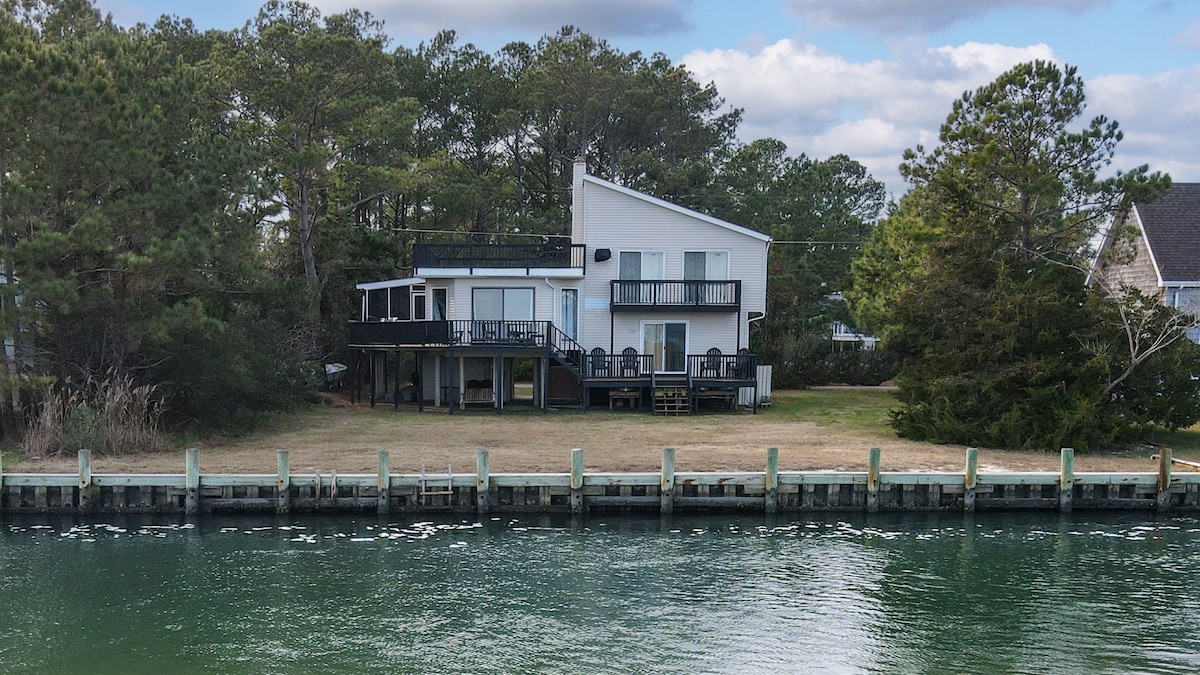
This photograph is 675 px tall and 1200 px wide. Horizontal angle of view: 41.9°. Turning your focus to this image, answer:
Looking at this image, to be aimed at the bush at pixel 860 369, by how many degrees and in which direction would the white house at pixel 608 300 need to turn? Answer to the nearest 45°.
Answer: approximately 135° to its left

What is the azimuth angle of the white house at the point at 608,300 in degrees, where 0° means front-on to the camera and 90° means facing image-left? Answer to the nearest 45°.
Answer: approximately 0°

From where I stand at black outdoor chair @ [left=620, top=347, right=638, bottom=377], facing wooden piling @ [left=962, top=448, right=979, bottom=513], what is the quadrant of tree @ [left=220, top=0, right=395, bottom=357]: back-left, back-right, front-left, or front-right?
back-right

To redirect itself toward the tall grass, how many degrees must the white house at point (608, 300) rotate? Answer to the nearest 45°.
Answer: approximately 45° to its right

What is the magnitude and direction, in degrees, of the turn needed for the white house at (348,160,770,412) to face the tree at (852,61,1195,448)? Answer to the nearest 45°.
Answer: approximately 45° to its left

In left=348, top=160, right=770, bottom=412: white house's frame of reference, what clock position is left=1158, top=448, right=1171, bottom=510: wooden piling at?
The wooden piling is roughly at 11 o'clock from the white house.

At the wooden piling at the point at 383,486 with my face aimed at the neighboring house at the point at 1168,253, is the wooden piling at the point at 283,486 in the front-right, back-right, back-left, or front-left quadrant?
back-left

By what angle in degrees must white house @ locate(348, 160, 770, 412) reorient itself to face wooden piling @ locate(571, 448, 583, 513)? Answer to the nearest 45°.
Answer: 0° — it already faces it
